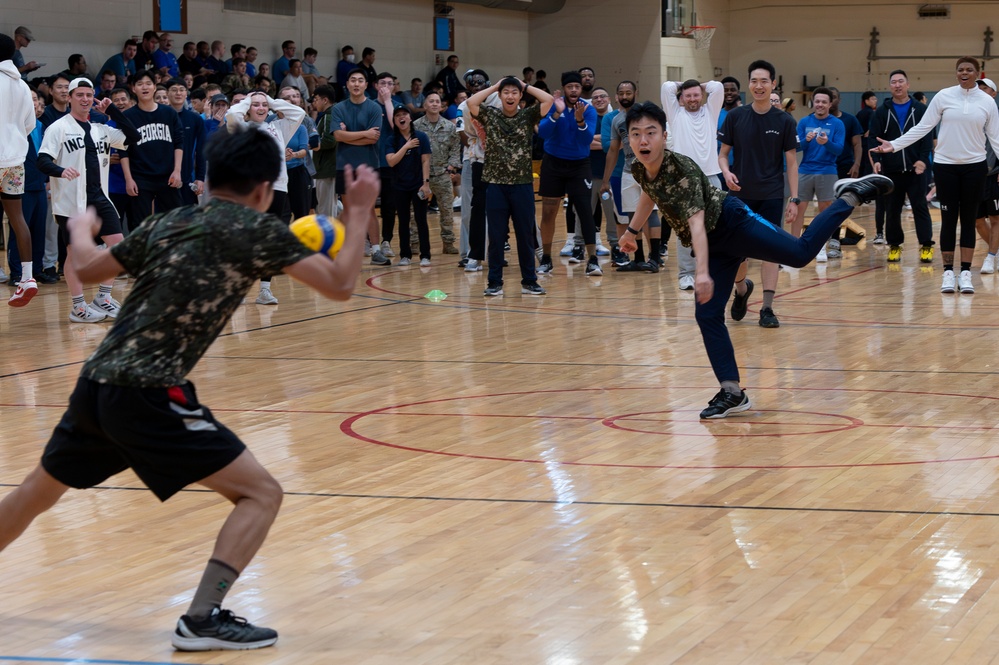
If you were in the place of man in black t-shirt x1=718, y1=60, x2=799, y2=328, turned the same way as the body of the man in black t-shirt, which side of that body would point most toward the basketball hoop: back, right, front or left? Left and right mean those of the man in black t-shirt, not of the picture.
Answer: back

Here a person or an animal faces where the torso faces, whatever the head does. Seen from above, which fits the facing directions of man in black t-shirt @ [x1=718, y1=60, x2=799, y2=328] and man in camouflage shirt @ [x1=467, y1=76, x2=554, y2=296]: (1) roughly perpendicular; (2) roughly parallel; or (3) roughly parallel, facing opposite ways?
roughly parallel

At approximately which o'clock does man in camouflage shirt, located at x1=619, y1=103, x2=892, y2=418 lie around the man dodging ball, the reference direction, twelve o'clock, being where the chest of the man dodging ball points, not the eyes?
The man in camouflage shirt is roughly at 12 o'clock from the man dodging ball.

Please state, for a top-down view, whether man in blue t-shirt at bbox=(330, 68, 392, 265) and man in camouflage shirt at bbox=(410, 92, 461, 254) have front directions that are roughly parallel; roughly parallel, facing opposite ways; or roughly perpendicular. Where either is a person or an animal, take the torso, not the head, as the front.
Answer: roughly parallel

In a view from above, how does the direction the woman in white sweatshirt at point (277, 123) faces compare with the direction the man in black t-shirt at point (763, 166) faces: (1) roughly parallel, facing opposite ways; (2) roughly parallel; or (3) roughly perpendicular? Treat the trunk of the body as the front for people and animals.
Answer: roughly parallel

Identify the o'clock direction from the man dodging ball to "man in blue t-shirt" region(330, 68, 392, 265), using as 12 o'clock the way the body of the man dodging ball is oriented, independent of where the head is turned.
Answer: The man in blue t-shirt is roughly at 11 o'clock from the man dodging ball.

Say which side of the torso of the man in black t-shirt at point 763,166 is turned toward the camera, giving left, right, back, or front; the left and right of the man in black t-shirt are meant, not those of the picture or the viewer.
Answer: front

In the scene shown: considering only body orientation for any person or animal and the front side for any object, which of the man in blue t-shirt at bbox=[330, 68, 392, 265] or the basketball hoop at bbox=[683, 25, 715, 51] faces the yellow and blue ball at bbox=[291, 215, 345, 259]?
the man in blue t-shirt

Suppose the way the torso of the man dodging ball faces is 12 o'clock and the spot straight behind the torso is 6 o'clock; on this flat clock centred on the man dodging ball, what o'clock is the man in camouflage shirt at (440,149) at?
The man in camouflage shirt is roughly at 11 o'clock from the man dodging ball.

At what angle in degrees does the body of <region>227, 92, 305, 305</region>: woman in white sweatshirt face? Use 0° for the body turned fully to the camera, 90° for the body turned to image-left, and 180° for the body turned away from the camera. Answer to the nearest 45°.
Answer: approximately 0°

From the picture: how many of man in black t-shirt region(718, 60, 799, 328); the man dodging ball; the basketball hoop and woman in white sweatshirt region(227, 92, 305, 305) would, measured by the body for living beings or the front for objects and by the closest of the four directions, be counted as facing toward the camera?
2

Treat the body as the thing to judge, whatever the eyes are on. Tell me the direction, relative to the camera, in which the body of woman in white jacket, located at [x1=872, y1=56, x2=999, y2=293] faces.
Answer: toward the camera

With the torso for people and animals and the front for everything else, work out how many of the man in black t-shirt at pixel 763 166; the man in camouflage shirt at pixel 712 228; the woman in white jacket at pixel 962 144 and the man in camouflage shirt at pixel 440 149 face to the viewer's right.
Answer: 0

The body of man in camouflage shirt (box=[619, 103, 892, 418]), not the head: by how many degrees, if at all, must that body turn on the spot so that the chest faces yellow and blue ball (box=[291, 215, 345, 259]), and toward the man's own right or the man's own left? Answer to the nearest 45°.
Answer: approximately 45° to the man's own left
